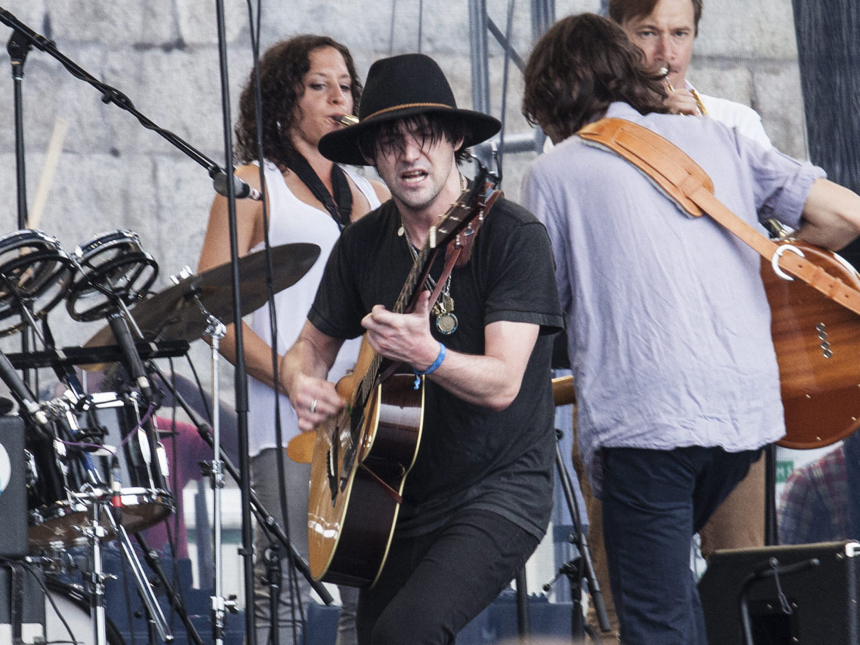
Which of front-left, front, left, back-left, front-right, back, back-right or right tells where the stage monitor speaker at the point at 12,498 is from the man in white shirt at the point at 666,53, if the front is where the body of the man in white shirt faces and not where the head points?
front-right

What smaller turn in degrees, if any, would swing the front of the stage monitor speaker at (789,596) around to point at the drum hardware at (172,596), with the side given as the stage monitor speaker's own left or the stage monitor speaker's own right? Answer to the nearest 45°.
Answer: approximately 90° to the stage monitor speaker's own left

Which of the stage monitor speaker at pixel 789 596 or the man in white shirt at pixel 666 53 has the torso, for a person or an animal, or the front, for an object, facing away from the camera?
the stage monitor speaker

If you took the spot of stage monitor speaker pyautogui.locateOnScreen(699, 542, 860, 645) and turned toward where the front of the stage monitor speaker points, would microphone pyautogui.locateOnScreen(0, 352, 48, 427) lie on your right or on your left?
on your left

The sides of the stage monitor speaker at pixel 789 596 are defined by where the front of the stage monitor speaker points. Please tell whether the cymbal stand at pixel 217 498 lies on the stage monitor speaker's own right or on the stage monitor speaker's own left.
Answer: on the stage monitor speaker's own left

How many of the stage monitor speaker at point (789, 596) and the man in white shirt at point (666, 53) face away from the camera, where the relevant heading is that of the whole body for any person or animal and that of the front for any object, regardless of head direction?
1

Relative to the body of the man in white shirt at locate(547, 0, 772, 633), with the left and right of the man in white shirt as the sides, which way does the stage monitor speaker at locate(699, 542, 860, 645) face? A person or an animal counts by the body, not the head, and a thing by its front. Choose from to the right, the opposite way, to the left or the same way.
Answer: the opposite way

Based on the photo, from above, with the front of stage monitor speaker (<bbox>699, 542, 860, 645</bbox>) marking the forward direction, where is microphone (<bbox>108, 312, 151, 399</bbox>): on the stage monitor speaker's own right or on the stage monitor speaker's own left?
on the stage monitor speaker's own left

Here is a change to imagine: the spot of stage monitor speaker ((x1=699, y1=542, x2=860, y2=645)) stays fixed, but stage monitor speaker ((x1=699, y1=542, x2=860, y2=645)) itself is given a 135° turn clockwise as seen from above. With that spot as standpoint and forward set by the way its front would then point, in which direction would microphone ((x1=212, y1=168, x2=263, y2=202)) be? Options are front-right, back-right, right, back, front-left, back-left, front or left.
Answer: back-right

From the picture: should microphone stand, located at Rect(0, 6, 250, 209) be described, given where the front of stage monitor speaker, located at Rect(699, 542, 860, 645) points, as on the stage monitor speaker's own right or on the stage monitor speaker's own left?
on the stage monitor speaker's own left

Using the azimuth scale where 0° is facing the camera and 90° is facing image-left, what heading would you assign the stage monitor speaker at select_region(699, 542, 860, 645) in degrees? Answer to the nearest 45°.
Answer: approximately 180°
